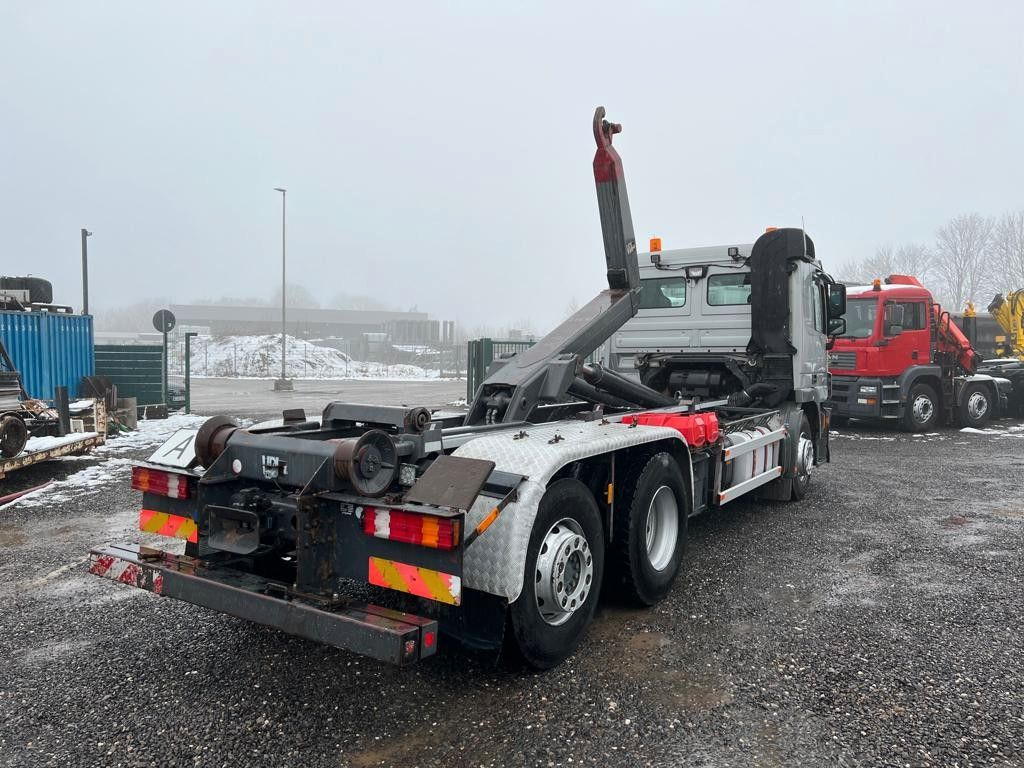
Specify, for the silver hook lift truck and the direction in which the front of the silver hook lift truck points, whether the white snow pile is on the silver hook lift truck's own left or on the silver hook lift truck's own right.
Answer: on the silver hook lift truck's own left

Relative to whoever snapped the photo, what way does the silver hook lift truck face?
facing away from the viewer and to the right of the viewer

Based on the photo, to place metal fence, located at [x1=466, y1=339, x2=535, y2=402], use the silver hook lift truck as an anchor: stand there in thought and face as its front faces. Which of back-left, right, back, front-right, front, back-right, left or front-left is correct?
front-left

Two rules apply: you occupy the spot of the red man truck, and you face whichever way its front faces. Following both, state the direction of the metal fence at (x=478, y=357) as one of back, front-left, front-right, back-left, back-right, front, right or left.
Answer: front-right

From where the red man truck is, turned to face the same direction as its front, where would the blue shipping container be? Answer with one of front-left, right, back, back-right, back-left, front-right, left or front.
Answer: front

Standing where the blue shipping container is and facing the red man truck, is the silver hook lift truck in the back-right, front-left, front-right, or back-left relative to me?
front-right

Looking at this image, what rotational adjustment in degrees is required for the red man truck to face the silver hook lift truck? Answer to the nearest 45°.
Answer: approximately 45° to its left

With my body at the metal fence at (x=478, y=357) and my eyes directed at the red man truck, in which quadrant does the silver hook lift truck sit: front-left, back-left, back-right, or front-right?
front-right
